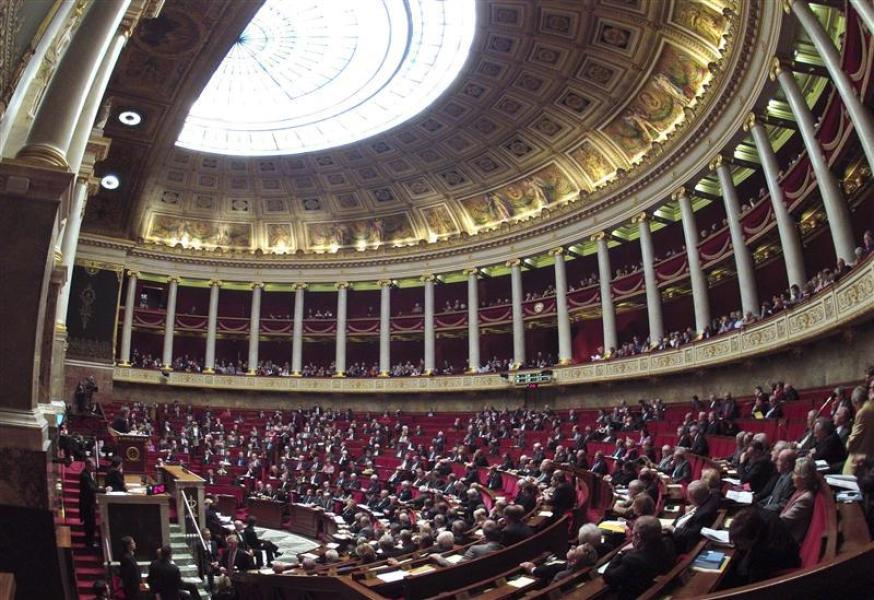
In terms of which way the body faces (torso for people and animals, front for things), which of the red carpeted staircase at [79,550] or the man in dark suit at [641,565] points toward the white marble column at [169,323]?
the man in dark suit

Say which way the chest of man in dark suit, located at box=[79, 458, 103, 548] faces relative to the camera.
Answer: to the viewer's right

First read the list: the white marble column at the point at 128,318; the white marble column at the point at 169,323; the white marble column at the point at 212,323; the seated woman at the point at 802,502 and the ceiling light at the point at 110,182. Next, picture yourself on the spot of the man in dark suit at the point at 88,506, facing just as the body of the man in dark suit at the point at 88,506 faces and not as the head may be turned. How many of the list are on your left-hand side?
4

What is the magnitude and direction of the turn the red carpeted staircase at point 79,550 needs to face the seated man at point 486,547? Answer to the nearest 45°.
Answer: approximately 45° to its left

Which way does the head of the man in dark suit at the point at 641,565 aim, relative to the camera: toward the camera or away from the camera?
away from the camera

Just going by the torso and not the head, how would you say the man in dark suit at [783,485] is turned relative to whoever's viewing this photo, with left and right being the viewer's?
facing to the left of the viewer

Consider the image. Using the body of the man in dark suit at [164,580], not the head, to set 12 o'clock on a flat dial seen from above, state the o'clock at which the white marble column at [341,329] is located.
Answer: The white marble column is roughly at 11 o'clock from the man in dark suit.

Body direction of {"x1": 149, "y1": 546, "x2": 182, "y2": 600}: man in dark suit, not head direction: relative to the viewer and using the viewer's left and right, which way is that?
facing away from the viewer and to the right of the viewer

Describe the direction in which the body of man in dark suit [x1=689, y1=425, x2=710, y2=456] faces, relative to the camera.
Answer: to the viewer's left

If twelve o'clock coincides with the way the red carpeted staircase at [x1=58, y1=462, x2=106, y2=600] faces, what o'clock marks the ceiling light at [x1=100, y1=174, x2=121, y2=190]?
The ceiling light is roughly at 6 o'clock from the red carpeted staircase.

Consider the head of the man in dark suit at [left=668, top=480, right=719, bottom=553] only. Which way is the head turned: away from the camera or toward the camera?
away from the camera

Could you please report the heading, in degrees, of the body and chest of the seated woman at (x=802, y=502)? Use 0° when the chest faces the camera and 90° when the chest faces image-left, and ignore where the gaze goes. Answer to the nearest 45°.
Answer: approximately 90°

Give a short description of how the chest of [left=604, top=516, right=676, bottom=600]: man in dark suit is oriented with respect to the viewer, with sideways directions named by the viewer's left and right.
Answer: facing away from the viewer and to the left of the viewer

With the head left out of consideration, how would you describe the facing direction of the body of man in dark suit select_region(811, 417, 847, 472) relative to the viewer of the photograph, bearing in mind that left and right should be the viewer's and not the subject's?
facing to the left of the viewer
